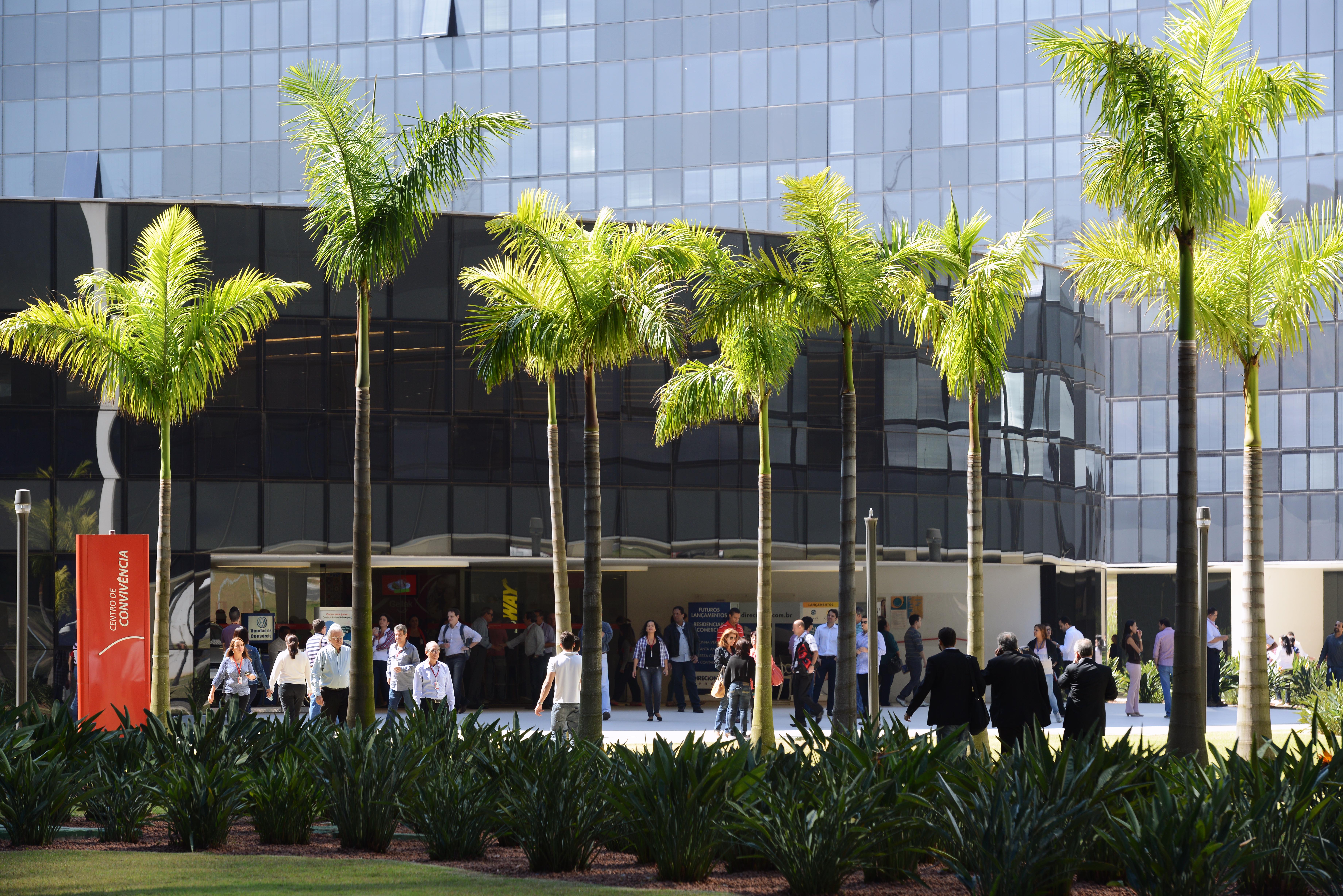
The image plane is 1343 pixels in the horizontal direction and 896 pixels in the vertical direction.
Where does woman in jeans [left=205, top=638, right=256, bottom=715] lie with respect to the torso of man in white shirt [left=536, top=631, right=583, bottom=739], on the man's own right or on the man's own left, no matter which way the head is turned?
on the man's own left

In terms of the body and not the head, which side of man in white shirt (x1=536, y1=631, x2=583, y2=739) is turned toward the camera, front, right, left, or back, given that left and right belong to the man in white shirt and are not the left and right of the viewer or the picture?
back

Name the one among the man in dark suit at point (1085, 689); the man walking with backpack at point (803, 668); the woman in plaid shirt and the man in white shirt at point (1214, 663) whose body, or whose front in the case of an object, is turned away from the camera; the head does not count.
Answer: the man in dark suit

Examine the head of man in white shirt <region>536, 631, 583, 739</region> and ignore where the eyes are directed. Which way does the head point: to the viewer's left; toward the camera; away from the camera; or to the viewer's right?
away from the camera

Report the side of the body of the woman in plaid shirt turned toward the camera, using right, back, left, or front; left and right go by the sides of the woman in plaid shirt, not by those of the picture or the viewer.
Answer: front

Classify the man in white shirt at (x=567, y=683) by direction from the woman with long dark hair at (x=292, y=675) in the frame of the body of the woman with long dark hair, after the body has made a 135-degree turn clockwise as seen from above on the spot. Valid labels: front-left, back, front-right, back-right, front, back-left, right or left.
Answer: front

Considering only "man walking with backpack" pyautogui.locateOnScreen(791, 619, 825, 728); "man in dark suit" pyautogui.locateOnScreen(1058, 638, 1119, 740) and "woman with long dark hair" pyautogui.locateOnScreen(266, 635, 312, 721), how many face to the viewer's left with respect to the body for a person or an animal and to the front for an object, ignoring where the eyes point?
1

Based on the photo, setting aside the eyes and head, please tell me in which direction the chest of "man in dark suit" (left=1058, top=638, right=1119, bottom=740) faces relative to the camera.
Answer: away from the camera

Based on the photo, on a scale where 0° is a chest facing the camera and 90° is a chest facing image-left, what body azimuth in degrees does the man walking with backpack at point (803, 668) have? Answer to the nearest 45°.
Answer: approximately 90°

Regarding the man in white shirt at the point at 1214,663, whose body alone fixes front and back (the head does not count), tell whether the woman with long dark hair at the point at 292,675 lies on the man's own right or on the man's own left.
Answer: on the man's own right
